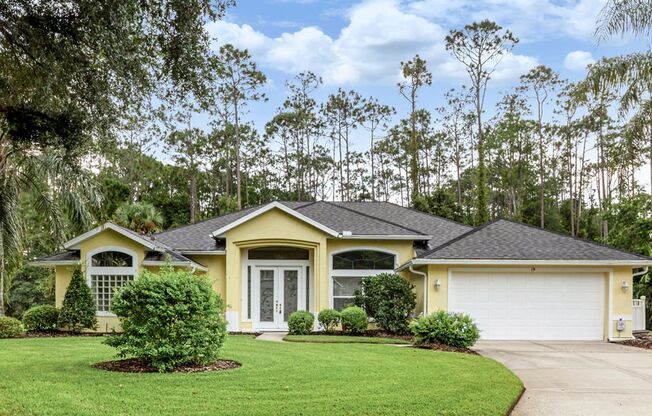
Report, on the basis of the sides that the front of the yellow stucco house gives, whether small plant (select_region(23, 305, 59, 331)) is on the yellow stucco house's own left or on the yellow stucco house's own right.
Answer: on the yellow stucco house's own right

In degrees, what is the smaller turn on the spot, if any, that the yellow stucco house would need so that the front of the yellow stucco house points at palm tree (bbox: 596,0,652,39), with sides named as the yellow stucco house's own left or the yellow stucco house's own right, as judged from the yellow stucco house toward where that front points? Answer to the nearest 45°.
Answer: approximately 45° to the yellow stucco house's own left

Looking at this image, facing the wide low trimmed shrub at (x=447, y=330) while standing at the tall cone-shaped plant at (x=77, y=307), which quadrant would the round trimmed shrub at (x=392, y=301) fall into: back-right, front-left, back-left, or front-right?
front-left

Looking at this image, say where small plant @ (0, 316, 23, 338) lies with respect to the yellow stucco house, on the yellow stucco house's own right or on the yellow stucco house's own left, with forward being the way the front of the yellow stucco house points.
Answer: on the yellow stucco house's own right

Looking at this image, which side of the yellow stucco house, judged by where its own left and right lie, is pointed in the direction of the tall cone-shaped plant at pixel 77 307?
right

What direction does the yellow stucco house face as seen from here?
toward the camera

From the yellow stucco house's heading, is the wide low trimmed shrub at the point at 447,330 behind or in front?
in front

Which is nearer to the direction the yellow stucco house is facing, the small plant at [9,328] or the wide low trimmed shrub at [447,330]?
the wide low trimmed shrub

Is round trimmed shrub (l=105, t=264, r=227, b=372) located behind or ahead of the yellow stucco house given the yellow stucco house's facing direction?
ahead
